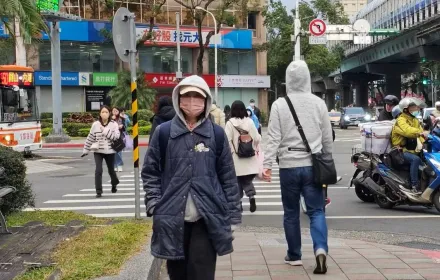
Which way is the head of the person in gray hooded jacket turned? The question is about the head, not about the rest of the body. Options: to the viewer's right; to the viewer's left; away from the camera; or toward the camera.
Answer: away from the camera

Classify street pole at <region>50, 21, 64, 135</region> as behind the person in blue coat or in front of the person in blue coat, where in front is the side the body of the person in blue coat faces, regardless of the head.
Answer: behind

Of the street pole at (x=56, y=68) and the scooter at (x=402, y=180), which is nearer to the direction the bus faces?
the scooter

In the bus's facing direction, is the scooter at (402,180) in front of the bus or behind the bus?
in front

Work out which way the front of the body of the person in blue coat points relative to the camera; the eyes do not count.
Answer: toward the camera

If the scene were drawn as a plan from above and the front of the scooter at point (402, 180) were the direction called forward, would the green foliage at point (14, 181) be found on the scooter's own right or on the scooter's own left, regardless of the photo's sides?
on the scooter's own right

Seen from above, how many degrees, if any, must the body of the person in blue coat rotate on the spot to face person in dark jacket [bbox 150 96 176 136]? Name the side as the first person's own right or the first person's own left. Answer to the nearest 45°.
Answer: approximately 180°

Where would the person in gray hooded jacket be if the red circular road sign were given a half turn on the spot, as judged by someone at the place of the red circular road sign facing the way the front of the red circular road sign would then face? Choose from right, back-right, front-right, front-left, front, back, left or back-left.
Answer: back

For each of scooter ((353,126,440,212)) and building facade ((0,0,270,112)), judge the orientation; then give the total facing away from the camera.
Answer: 0

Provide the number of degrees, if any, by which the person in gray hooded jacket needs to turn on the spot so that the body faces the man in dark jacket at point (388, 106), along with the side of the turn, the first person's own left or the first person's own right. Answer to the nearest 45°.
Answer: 0° — they already face them

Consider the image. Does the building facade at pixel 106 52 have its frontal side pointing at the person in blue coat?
yes
